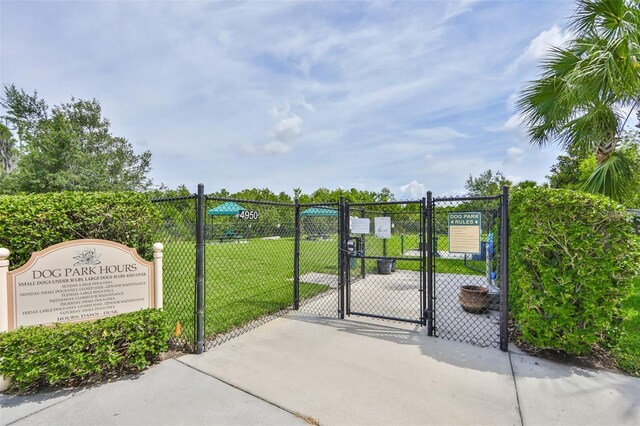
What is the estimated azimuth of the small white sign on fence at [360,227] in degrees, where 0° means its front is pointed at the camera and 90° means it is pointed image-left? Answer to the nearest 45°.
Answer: approximately 0°

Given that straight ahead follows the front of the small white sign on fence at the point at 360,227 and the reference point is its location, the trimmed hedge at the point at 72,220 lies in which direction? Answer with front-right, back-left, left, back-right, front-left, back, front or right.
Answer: front-right

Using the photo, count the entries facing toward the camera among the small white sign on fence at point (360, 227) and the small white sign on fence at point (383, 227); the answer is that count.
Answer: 2

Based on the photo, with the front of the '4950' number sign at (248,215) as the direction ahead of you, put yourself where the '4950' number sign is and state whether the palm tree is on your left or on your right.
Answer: on your left

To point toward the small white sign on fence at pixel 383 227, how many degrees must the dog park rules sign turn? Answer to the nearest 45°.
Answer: approximately 135° to its right

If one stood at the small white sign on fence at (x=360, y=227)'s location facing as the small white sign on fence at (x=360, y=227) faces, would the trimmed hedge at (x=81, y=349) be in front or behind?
in front

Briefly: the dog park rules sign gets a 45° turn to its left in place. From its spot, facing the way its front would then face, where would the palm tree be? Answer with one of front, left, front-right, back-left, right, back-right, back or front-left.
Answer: left
